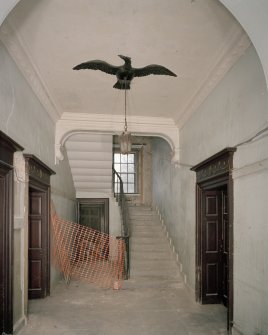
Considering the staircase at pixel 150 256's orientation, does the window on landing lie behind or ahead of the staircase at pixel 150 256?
behind

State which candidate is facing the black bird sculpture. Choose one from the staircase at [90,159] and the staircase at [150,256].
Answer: the staircase at [150,256]
